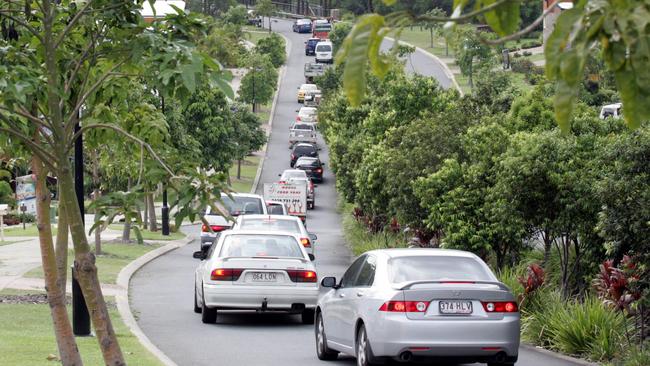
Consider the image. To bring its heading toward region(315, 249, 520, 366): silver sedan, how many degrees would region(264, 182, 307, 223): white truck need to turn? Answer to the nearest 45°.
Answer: approximately 180°

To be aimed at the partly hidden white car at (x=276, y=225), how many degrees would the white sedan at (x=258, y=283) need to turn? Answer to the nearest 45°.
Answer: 0° — it already faces it

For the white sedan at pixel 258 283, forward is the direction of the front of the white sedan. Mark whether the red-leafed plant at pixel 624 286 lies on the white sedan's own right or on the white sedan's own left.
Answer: on the white sedan's own right

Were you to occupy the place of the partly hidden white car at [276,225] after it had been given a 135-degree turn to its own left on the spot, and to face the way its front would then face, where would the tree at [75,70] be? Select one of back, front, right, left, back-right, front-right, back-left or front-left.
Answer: front-left

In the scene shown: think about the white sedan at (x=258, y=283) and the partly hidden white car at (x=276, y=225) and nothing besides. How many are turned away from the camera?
2

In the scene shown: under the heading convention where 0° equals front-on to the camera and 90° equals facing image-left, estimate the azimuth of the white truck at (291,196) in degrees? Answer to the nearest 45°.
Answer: approximately 180°

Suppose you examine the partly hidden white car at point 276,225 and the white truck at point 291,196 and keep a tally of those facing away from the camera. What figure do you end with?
2

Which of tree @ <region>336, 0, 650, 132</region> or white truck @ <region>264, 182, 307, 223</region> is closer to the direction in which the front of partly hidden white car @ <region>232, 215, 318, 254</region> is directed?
the white truck

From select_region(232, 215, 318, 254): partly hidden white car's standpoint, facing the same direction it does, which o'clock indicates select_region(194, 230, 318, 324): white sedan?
The white sedan is roughly at 6 o'clock from the partly hidden white car.

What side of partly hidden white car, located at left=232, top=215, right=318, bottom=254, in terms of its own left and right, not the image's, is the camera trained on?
back

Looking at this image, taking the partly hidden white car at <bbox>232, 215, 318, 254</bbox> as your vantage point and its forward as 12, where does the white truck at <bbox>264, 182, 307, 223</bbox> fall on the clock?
The white truck is roughly at 12 o'clock from the partly hidden white car.

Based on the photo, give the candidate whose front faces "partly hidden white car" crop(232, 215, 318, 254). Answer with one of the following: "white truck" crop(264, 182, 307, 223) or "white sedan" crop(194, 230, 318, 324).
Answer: the white sedan

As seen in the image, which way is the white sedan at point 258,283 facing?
away from the camera
